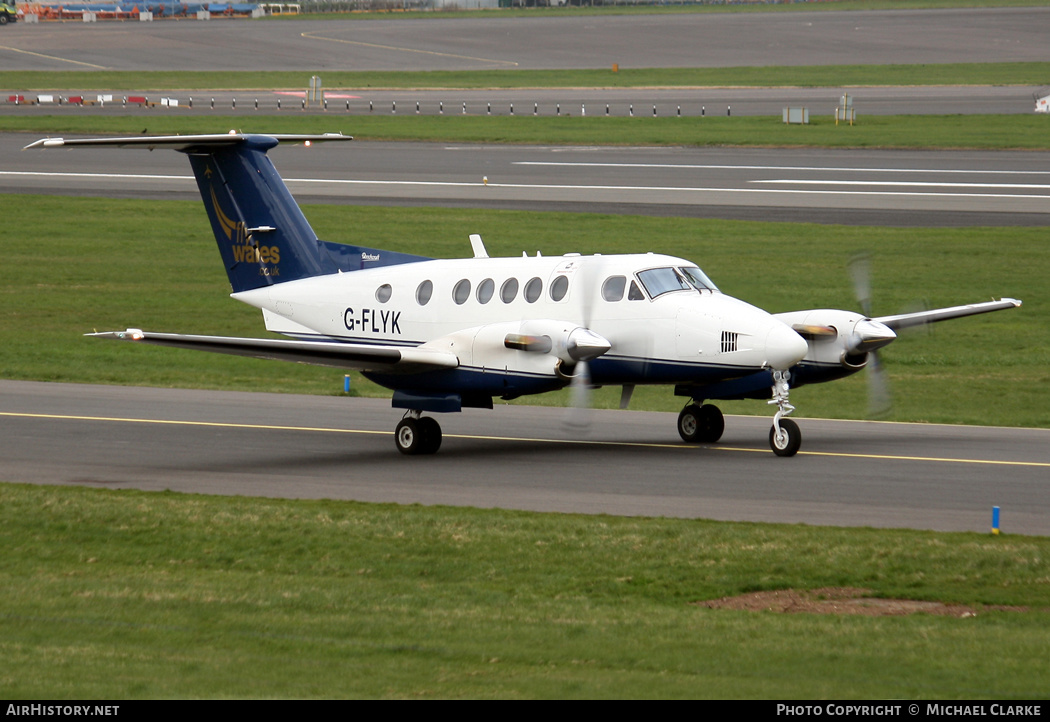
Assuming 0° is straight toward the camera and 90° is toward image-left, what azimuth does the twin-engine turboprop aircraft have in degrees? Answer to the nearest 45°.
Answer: approximately 315°
